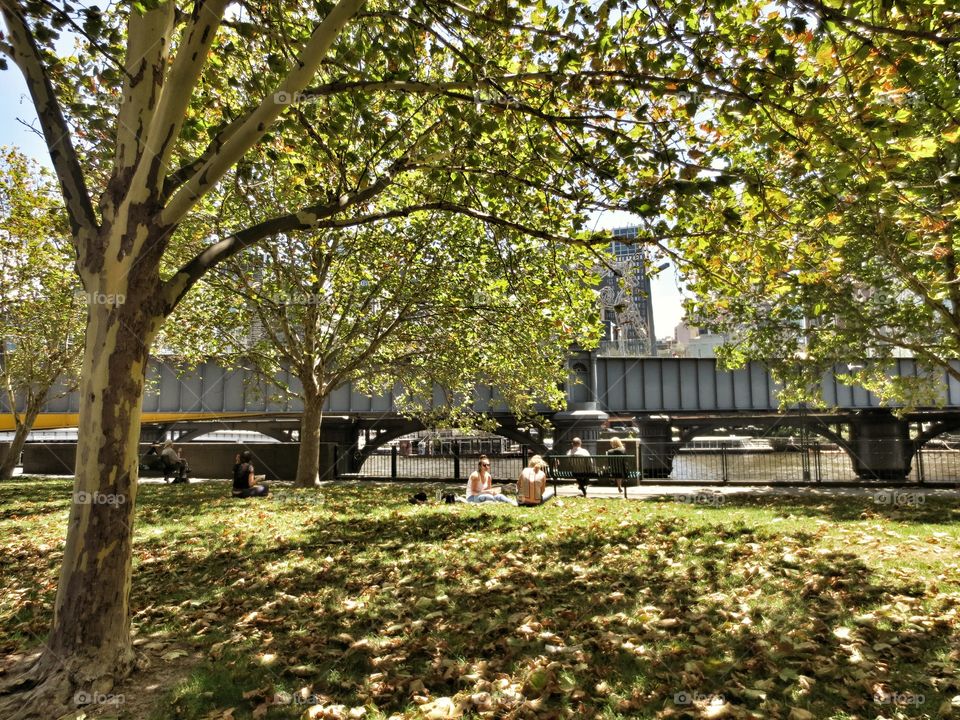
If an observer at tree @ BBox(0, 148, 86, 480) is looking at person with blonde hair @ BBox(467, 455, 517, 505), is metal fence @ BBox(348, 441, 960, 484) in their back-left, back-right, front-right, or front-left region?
front-left

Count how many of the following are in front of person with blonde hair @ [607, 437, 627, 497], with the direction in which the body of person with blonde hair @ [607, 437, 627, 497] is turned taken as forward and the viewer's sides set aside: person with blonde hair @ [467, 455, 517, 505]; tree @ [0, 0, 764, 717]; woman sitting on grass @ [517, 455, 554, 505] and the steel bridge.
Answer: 1
